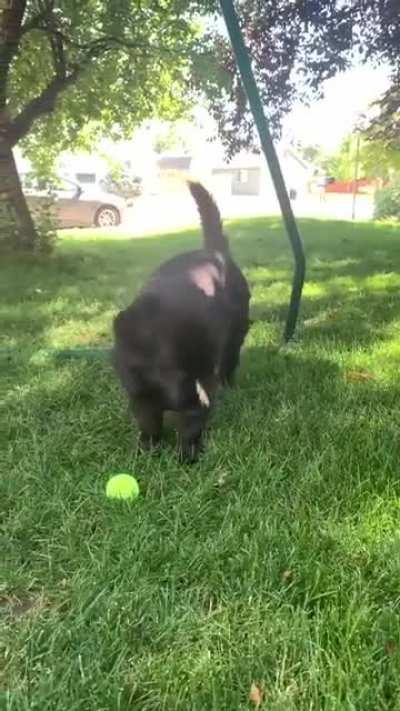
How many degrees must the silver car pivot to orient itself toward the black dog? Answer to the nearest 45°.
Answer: approximately 90° to its right

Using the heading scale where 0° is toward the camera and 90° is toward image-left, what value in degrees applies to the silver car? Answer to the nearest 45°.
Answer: approximately 270°

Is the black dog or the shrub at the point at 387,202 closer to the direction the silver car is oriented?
the shrub

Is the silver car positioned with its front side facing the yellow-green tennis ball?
no

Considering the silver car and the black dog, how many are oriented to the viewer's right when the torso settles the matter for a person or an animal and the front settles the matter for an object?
1

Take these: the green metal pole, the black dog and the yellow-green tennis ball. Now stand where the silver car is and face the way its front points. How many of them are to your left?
0

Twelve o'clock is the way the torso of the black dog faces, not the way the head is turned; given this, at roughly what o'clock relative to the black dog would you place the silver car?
The silver car is roughly at 4 o'clock from the black dog.

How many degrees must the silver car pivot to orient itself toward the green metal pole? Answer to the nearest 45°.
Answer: approximately 45° to its right

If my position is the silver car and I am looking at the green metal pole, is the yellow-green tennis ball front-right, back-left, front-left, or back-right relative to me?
front-right

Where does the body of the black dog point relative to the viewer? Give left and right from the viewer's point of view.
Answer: facing the viewer and to the left of the viewer
